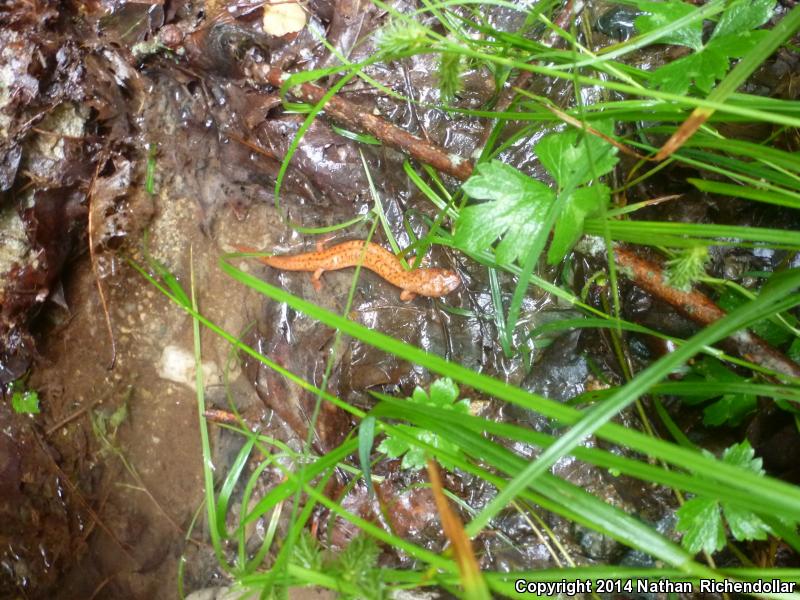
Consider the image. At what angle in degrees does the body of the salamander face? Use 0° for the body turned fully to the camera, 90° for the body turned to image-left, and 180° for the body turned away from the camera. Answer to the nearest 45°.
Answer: approximately 270°

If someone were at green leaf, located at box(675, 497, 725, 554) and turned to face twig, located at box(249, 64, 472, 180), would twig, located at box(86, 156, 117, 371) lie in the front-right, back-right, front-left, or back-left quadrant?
front-left

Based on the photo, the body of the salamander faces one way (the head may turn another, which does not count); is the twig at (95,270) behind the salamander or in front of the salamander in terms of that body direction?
behind

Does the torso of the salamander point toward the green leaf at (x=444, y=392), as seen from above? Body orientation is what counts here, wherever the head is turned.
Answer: no
